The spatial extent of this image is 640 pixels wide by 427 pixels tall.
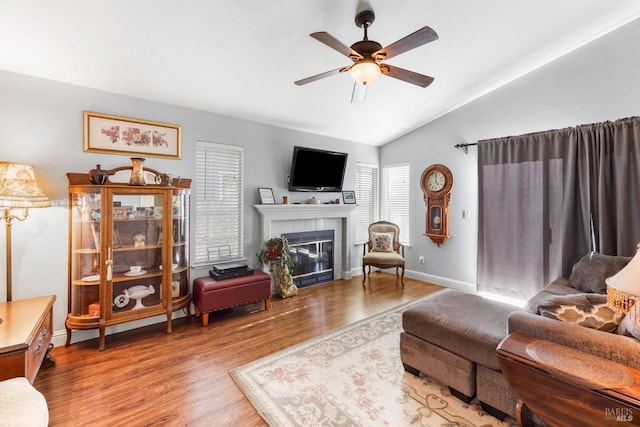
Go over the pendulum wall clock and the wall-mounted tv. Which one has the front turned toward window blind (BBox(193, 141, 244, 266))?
the pendulum wall clock

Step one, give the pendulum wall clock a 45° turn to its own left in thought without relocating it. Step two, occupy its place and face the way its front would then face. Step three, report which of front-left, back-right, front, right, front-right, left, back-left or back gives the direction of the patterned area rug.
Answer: front

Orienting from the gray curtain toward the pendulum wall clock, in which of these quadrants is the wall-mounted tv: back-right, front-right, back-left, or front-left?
front-left

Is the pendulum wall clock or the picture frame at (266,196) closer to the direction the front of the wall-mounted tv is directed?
the pendulum wall clock

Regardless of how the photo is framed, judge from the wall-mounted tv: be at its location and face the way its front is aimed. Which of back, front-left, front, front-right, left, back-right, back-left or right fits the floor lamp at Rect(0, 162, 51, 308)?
right

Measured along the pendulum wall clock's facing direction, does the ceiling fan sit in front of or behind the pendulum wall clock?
in front

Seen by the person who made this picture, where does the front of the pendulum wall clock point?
facing the viewer and to the left of the viewer

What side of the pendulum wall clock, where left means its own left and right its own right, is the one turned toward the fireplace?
front

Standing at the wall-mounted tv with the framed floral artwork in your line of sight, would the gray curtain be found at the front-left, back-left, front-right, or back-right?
back-left

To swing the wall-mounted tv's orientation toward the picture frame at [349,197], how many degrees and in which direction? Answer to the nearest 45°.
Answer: approximately 90° to its left

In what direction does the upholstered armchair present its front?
toward the camera

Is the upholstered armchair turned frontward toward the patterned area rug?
yes

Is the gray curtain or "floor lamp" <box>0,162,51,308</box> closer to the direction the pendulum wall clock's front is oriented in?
the floor lamp

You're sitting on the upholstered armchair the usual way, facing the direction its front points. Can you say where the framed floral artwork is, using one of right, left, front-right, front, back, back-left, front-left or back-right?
front-right

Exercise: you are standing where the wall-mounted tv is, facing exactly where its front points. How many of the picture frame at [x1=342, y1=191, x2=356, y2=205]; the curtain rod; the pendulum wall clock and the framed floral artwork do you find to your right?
1

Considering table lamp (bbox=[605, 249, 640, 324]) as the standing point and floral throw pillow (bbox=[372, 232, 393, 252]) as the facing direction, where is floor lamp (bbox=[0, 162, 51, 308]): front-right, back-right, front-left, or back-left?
front-left

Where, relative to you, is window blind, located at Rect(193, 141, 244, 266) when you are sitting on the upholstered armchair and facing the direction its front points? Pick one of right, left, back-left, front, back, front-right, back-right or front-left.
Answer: front-right

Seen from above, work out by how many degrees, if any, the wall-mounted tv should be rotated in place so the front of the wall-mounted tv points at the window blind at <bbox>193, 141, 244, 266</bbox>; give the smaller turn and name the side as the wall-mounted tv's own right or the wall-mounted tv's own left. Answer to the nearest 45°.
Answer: approximately 90° to the wall-mounted tv's own right
